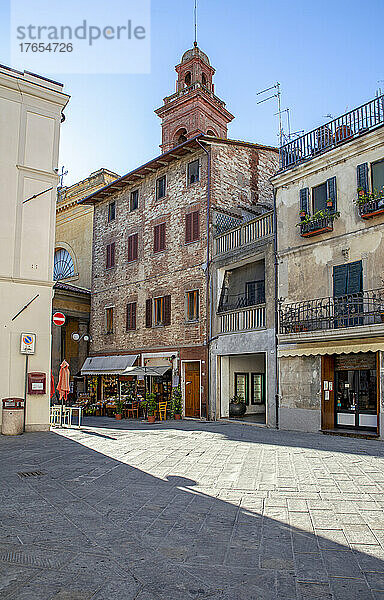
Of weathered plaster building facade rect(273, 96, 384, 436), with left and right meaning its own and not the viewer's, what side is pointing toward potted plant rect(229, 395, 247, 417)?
right

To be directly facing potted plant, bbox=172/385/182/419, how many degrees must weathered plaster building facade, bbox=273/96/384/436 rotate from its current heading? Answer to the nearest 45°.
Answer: approximately 90° to its right

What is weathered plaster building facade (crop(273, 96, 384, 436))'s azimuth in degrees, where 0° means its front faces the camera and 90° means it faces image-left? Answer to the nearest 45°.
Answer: approximately 45°

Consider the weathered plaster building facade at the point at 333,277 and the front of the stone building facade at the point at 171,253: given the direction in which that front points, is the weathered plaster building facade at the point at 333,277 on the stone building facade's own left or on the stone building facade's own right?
on the stone building facade's own left

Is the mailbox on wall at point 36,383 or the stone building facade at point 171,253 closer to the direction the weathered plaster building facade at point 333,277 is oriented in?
the mailbox on wall

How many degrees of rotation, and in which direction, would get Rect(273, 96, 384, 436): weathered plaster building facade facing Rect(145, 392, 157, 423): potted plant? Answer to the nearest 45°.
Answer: approximately 90° to its right

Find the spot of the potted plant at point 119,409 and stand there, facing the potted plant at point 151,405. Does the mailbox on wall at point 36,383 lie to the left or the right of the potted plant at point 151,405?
right

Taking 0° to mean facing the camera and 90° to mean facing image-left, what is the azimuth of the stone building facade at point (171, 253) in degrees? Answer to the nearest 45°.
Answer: approximately 45°
